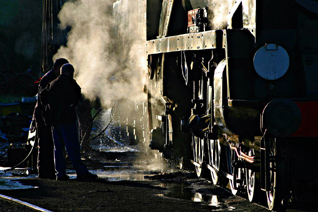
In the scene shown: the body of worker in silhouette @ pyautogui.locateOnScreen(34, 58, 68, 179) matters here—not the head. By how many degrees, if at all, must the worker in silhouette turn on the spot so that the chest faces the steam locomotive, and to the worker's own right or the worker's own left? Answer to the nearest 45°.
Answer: approximately 45° to the worker's own right

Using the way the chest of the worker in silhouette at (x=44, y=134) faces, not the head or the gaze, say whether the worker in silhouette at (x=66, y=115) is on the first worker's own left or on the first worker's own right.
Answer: on the first worker's own right

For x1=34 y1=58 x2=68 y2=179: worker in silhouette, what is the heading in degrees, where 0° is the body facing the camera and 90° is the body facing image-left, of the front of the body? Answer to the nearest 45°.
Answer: approximately 270°
